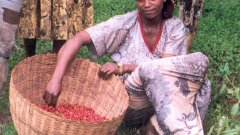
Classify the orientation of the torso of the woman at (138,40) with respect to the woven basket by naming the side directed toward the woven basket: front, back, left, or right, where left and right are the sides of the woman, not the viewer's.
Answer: right

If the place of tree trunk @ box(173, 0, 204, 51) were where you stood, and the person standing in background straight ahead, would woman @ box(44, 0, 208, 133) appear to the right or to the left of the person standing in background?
left

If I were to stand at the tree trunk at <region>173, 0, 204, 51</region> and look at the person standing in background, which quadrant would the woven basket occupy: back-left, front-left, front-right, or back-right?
front-left

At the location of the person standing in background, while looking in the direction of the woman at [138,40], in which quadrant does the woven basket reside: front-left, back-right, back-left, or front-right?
front-right

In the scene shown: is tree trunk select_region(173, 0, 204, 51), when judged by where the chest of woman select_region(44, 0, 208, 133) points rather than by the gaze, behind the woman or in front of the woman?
behind

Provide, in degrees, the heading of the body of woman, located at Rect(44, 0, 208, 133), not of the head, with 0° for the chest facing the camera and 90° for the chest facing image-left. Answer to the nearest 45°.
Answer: approximately 0°

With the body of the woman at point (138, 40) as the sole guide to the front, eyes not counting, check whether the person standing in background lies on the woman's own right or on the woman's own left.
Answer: on the woman's own right
